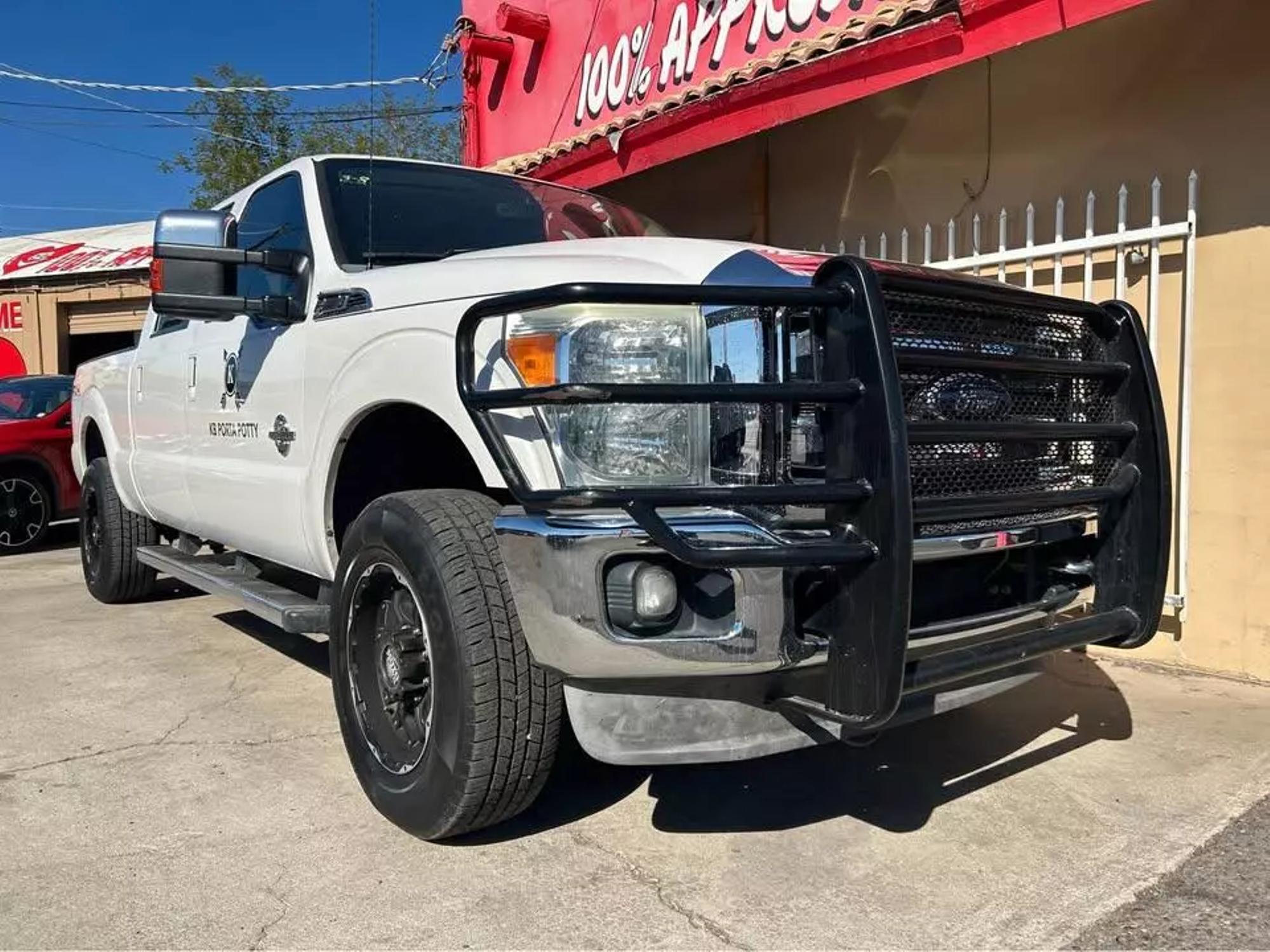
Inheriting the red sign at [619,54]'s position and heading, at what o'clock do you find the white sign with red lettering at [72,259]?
the white sign with red lettering at [72,259] is roughly at 3 o'clock from the red sign at [619,54].

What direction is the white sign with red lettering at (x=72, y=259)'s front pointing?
toward the camera

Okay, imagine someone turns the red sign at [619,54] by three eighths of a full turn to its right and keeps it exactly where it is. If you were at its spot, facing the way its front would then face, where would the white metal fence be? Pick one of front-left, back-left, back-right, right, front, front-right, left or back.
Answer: back-right

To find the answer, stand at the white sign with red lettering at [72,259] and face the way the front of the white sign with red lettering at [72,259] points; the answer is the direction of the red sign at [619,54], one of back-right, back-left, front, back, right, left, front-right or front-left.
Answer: front

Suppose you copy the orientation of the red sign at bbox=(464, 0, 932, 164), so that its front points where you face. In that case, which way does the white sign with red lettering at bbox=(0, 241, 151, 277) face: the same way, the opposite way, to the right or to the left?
to the left

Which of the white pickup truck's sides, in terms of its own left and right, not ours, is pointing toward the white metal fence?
left

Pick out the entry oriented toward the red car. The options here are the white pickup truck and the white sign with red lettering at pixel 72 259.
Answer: the white sign with red lettering

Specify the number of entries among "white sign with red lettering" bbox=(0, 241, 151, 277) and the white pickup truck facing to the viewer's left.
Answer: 0

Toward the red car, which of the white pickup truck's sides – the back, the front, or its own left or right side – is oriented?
back

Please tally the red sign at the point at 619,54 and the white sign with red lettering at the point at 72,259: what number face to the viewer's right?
0

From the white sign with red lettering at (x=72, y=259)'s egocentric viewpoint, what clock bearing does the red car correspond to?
The red car is roughly at 12 o'clock from the white sign with red lettering.

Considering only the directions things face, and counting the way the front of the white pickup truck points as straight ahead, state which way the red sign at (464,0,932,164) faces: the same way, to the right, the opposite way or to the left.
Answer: to the right
